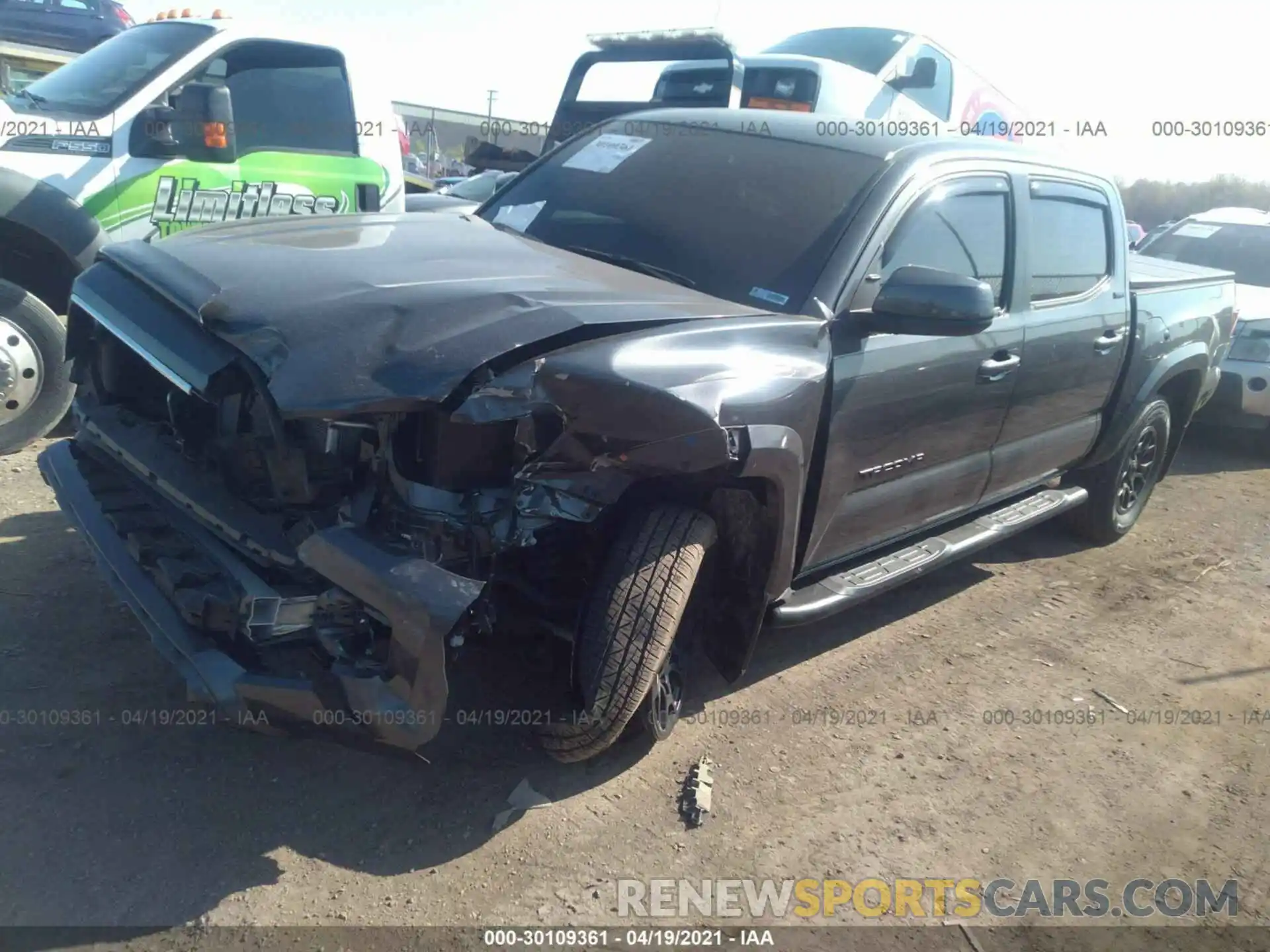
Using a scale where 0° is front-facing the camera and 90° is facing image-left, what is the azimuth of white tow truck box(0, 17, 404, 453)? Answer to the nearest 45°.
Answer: approximately 45°

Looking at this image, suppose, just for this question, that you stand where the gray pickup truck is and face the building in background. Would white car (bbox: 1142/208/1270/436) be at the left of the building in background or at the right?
right

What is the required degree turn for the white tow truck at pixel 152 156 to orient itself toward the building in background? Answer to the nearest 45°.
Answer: approximately 135° to its right

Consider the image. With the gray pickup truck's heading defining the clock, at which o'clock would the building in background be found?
The building in background is roughly at 4 o'clock from the gray pickup truck.

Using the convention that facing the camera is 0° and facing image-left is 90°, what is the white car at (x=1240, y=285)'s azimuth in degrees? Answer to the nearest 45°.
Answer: approximately 45°

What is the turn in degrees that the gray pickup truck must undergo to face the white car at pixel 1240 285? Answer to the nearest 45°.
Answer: approximately 180°
